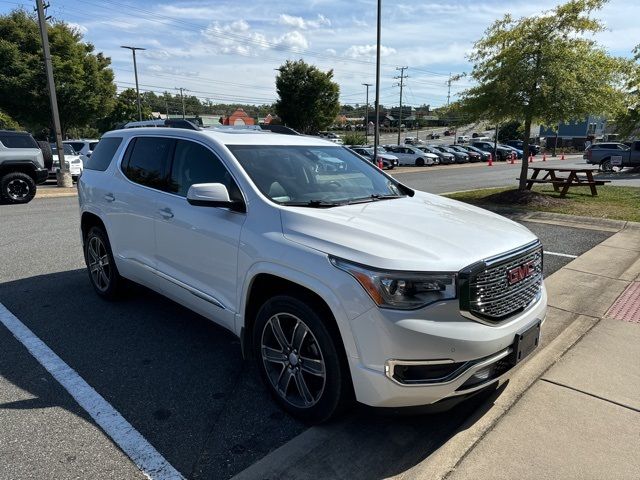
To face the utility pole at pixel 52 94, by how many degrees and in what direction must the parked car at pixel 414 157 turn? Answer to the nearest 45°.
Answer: approximately 90° to its right

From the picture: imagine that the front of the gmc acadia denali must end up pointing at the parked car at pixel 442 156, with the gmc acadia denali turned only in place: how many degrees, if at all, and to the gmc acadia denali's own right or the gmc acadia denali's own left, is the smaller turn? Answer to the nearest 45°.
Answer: approximately 135° to the gmc acadia denali's own left

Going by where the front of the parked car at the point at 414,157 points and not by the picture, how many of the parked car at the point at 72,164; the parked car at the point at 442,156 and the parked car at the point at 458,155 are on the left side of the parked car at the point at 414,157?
2

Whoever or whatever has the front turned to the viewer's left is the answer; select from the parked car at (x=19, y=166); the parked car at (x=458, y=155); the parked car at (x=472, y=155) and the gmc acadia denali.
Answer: the parked car at (x=19, y=166)

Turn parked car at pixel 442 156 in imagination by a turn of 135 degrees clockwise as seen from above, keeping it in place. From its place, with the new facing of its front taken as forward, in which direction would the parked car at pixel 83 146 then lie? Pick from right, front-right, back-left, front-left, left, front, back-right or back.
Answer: front-left

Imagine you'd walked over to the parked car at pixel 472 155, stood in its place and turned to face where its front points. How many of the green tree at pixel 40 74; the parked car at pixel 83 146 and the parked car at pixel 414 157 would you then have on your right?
3

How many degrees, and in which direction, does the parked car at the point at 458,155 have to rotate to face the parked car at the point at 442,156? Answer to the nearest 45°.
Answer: approximately 90° to its right

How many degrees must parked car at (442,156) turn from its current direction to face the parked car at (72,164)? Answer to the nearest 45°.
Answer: approximately 90° to its right

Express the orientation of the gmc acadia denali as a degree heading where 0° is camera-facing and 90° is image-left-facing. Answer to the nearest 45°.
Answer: approximately 315°

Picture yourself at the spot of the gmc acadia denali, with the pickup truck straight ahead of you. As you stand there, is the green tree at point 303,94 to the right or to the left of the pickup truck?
left

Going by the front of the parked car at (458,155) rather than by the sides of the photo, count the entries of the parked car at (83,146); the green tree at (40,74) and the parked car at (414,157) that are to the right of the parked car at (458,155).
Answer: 3

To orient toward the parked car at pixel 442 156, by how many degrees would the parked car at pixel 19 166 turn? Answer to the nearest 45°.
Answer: approximately 135° to its right
